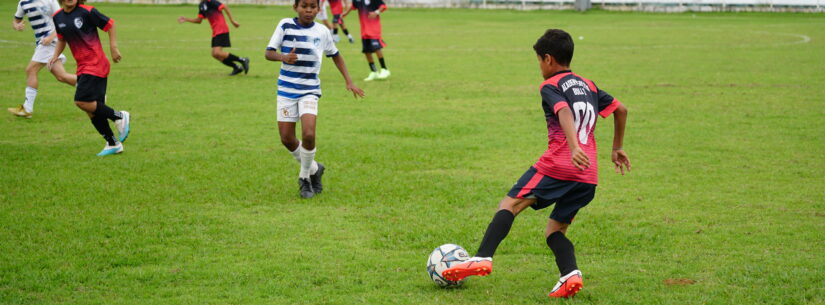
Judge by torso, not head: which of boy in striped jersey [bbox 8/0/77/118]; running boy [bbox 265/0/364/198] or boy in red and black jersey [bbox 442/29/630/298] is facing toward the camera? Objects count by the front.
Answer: the running boy

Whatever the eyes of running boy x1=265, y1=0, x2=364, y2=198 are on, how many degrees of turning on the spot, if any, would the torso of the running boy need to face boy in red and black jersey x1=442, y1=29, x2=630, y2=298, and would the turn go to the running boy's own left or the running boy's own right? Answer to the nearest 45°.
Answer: approximately 45° to the running boy's own left

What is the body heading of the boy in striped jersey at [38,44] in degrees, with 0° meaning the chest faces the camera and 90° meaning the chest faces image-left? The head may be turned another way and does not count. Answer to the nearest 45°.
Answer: approximately 90°

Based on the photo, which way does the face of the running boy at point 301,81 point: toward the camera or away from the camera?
toward the camera

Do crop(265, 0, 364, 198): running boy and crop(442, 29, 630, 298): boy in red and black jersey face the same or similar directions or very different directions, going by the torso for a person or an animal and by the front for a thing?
very different directions

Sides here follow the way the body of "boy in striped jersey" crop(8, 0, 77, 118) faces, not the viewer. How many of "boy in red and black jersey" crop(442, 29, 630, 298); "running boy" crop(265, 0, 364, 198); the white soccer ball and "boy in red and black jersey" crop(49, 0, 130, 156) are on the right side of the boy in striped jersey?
0

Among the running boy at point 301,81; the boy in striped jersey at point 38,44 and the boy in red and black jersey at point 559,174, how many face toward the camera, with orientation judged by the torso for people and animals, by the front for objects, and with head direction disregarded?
1

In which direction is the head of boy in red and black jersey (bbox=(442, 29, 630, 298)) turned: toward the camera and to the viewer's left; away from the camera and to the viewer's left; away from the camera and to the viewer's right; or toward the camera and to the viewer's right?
away from the camera and to the viewer's left

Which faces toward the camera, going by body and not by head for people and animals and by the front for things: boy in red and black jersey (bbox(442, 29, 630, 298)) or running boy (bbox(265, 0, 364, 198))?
the running boy

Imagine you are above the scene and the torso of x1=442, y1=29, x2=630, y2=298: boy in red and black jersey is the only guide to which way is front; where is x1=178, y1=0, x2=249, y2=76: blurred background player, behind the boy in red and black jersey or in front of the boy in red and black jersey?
in front

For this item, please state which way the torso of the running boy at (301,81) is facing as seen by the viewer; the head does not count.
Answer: toward the camera

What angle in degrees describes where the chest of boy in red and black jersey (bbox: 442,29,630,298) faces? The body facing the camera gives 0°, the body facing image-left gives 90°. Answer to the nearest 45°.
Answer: approximately 135°

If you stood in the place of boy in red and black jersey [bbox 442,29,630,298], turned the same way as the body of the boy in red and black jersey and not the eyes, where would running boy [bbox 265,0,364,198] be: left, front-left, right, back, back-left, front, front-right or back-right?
front

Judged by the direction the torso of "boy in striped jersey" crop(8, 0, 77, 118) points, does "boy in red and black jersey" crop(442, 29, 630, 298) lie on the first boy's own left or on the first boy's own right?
on the first boy's own left

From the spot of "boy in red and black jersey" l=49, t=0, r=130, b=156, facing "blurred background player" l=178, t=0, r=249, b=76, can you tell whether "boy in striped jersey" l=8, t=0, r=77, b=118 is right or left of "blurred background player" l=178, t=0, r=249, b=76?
left

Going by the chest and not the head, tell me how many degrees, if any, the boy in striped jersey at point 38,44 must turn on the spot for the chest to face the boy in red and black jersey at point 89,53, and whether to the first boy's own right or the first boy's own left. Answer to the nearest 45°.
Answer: approximately 90° to the first boy's own left
